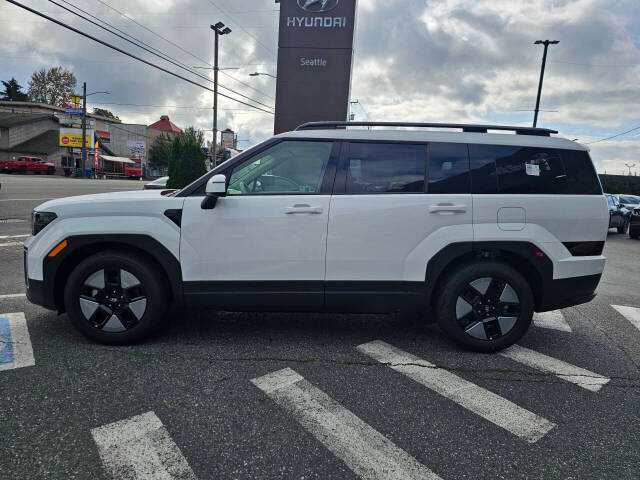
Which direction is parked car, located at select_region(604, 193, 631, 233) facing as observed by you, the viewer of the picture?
facing the viewer and to the right of the viewer

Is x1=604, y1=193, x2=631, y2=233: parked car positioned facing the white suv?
no

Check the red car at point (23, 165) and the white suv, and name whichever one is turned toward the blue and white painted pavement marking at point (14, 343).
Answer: the white suv

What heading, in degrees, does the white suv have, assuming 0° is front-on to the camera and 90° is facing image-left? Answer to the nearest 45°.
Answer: approximately 90°

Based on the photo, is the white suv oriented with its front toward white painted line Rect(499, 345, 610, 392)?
no

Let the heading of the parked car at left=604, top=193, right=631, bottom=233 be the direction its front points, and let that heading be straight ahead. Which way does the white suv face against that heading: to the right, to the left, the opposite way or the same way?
to the right

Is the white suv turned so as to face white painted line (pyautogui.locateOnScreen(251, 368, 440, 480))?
no

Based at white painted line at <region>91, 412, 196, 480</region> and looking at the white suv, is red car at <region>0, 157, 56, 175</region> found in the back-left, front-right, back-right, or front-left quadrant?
front-left
